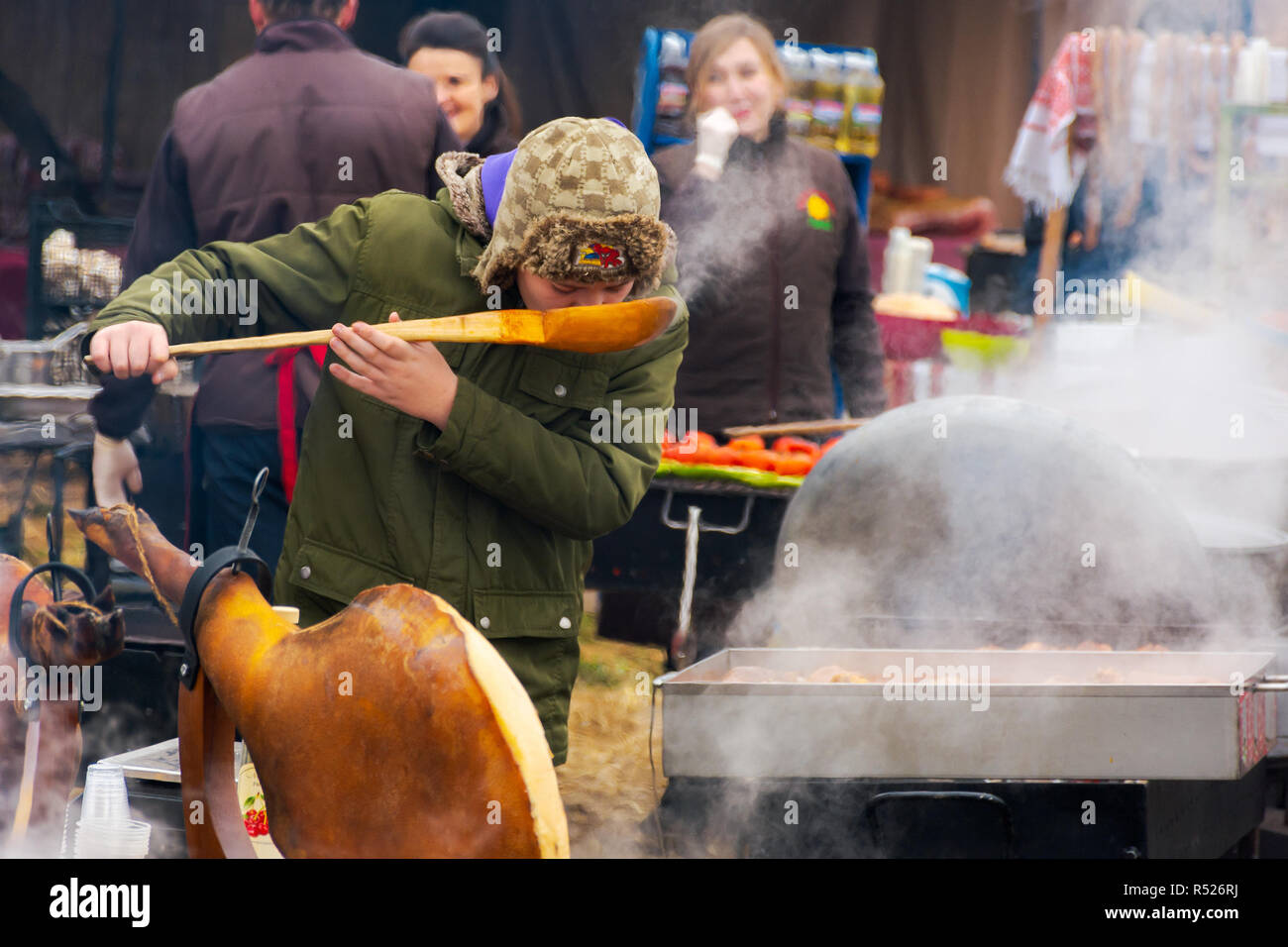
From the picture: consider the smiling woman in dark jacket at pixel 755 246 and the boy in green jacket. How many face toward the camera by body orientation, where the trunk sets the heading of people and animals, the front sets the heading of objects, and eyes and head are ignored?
2

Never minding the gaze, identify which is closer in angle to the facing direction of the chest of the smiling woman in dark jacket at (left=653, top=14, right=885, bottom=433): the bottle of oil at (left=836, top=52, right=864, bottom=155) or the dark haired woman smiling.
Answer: the dark haired woman smiling

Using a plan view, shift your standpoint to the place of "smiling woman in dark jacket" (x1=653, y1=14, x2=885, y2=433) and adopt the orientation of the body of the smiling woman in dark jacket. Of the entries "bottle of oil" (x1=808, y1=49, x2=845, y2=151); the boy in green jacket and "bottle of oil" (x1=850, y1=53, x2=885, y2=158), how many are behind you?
2

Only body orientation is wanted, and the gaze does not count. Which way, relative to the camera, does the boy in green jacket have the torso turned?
toward the camera

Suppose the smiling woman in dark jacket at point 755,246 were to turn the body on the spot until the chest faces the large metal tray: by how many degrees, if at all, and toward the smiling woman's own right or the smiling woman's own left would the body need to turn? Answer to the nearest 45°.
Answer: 0° — they already face it

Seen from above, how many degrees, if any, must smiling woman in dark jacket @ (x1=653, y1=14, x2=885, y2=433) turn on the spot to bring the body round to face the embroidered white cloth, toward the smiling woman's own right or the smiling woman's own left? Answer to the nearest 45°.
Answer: approximately 135° to the smiling woman's own left
